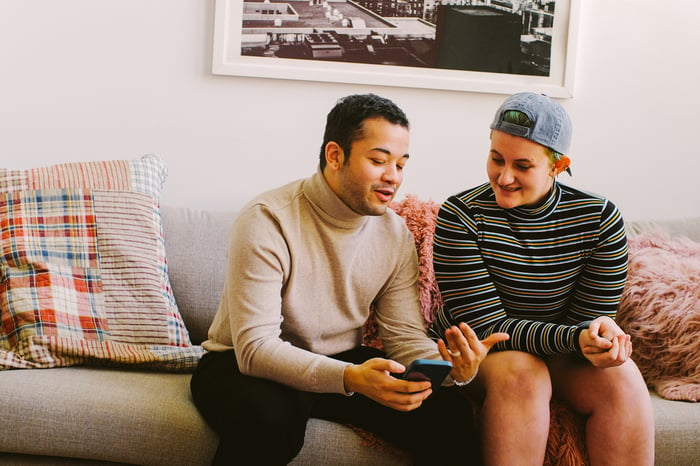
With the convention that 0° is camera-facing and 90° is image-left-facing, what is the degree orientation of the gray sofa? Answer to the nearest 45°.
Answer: approximately 0°

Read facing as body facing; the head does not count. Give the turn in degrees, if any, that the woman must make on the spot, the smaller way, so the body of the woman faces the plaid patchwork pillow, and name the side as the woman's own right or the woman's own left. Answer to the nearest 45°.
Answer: approximately 90° to the woman's own right

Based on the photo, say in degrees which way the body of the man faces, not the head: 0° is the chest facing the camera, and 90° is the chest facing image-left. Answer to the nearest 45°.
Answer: approximately 315°

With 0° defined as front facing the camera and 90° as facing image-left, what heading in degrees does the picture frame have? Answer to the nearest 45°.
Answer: approximately 0°
